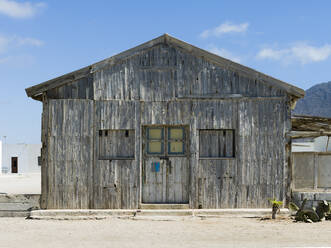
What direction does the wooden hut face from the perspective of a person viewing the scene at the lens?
facing the viewer
